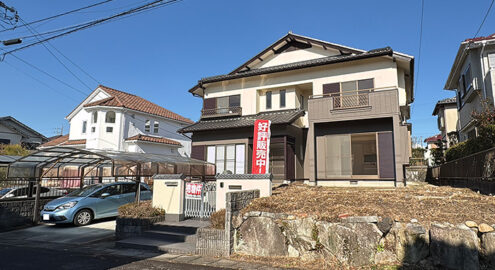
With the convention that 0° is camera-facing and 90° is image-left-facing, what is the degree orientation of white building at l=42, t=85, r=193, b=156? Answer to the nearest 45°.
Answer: approximately 45°

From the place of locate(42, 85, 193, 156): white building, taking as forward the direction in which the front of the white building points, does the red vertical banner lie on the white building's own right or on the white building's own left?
on the white building's own left

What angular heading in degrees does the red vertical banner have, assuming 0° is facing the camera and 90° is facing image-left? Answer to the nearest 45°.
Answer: approximately 0°

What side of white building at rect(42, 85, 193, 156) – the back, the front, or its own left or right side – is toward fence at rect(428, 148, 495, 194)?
left

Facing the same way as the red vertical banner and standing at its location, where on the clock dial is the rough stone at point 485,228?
The rough stone is roughly at 11 o'clock from the red vertical banner.

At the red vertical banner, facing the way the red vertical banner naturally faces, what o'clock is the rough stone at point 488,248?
The rough stone is roughly at 11 o'clock from the red vertical banner.

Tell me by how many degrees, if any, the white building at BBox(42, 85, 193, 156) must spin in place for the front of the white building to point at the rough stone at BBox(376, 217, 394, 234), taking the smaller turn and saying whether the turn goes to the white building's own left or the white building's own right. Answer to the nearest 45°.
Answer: approximately 45° to the white building's own left

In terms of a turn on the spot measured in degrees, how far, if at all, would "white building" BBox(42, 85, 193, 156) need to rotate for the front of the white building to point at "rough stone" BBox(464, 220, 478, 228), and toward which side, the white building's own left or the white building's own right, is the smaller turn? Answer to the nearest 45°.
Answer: approximately 45° to the white building's own left

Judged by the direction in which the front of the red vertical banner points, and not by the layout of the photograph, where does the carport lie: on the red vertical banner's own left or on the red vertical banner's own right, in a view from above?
on the red vertical banner's own right

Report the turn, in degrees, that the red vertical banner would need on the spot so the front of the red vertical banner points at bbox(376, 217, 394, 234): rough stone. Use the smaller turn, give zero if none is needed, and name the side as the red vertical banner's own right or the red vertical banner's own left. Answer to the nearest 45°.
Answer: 0° — it already faces it

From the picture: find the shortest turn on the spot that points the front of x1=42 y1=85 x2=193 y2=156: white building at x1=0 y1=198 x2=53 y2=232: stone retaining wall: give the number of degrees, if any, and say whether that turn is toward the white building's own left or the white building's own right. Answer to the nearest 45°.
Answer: approximately 45° to the white building's own left
